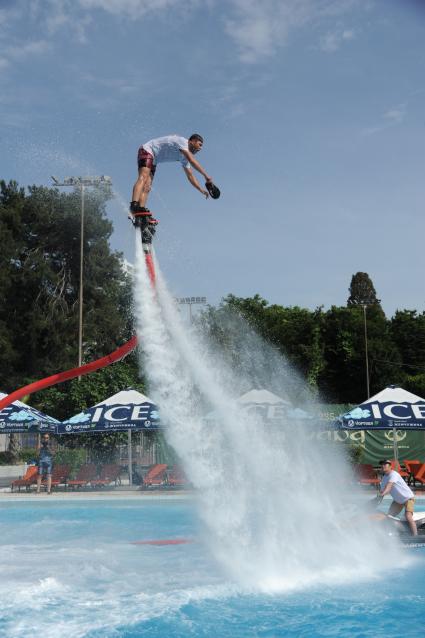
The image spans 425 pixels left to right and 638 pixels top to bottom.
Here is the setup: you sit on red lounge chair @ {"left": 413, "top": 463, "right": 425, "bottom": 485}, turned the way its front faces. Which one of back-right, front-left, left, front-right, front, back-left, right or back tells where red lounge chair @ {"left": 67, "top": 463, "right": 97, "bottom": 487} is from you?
front-right

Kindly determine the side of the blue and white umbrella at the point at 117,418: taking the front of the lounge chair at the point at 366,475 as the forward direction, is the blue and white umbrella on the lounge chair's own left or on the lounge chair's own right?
on the lounge chair's own right

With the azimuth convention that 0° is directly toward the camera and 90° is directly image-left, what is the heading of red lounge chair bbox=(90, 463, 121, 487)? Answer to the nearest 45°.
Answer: approximately 45°

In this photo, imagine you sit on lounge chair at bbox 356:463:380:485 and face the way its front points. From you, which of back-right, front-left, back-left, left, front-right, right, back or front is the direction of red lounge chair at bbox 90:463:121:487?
back-right

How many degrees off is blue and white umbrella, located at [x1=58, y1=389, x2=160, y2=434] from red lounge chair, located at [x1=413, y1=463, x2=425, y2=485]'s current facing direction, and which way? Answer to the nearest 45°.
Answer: approximately 45° to its right

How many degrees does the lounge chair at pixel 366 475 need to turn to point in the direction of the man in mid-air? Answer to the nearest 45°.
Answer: approximately 45° to its right

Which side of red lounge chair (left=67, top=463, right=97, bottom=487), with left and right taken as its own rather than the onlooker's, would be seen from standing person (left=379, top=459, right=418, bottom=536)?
left

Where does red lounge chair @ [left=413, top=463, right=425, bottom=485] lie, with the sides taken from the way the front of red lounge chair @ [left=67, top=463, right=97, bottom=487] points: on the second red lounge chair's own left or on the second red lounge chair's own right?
on the second red lounge chair's own left

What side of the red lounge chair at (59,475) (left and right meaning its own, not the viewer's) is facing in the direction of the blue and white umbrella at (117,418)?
left

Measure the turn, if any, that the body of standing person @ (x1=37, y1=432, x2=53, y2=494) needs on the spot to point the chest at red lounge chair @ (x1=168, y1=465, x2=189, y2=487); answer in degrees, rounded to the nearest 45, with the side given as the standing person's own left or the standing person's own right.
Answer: approximately 90° to the standing person's own left
